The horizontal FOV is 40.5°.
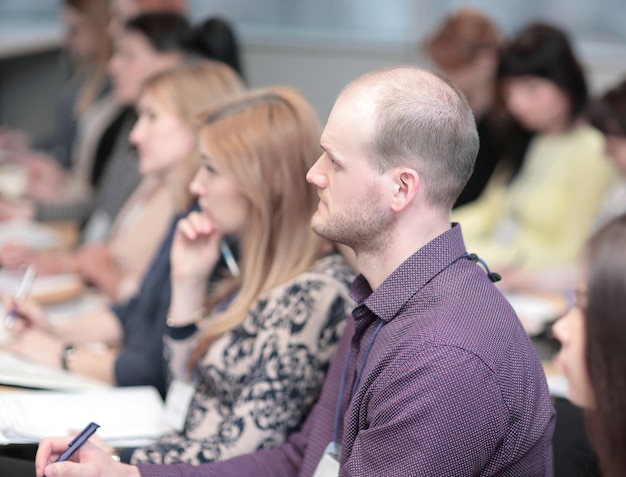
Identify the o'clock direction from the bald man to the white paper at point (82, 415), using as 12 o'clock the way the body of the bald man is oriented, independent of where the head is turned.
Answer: The white paper is roughly at 1 o'clock from the bald man.

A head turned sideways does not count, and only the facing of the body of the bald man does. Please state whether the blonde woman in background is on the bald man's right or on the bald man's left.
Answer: on the bald man's right

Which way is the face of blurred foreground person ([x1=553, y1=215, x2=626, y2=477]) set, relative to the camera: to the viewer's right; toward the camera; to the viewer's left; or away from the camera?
to the viewer's left

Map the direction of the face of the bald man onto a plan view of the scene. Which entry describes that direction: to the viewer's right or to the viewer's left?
to the viewer's left

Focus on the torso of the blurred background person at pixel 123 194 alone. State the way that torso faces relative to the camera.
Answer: to the viewer's left

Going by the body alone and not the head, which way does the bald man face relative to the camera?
to the viewer's left

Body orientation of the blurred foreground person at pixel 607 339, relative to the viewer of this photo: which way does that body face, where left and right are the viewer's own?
facing to the left of the viewer

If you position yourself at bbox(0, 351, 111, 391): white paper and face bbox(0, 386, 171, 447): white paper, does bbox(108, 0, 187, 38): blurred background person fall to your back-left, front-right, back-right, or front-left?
back-left

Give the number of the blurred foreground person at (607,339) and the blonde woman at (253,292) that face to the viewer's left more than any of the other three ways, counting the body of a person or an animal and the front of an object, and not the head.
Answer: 2
